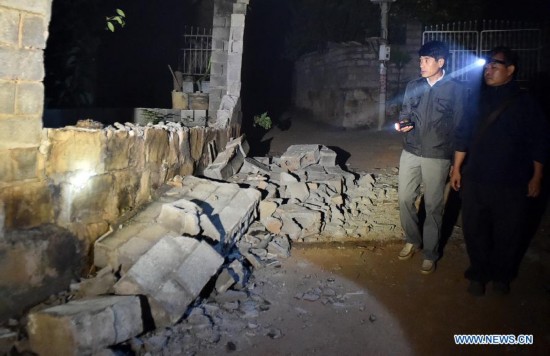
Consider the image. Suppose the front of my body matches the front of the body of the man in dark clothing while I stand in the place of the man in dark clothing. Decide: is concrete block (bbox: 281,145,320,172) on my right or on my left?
on my right

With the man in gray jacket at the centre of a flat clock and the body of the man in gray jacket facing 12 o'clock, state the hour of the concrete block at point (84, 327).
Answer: The concrete block is roughly at 12 o'clock from the man in gray jacket.

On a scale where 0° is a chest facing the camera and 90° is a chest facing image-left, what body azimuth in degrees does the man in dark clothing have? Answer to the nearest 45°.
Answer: approximately 45°

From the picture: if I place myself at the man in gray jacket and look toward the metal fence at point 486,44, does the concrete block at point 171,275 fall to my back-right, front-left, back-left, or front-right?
back-left

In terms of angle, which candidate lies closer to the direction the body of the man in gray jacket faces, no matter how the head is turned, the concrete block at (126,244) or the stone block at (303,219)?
the concrete block

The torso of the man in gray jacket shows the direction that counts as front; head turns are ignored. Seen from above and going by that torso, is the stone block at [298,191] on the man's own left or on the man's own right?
on the man's own right

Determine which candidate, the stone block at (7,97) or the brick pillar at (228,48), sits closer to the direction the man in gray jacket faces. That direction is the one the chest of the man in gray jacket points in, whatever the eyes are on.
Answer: the stone block

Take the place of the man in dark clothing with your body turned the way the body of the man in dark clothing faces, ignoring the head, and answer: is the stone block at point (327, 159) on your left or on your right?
on your right

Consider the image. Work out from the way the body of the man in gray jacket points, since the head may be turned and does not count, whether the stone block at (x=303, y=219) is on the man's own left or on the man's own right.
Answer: on the man's own right
